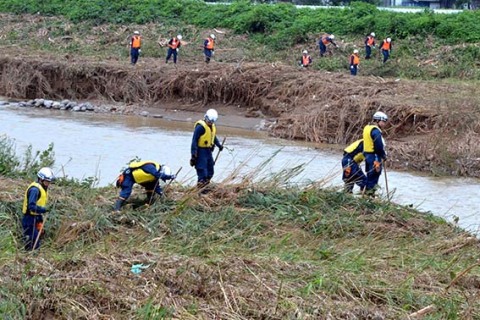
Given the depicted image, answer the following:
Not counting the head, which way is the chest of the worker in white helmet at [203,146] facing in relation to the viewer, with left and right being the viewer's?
facing the viewer and to the right of the viewer

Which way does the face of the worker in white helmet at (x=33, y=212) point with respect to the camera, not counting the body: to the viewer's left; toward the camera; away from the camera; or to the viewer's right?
to the viewer's right

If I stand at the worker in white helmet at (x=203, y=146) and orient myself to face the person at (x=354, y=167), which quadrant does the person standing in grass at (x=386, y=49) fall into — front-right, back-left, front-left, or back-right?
front-left

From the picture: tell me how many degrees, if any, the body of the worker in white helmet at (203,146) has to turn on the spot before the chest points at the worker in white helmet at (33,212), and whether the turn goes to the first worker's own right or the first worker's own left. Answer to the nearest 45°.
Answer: approximately 90° to the first worker's own right

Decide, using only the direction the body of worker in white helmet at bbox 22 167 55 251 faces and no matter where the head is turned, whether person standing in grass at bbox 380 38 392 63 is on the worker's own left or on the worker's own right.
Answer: on the worker's own left

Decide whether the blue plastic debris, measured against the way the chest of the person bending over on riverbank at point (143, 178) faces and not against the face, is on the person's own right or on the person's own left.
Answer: on the person's own right

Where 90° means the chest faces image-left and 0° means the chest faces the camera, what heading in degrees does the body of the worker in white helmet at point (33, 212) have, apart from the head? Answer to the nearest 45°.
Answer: approximately 270°

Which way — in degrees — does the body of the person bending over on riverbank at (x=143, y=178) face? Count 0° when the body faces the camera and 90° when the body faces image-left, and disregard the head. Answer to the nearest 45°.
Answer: approximately 270°

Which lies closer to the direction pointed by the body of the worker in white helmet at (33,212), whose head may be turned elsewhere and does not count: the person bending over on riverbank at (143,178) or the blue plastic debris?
the person bending over on riverbank

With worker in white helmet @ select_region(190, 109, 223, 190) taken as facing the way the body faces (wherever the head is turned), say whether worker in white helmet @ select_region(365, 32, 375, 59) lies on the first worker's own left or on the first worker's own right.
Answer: on the first worker's own left

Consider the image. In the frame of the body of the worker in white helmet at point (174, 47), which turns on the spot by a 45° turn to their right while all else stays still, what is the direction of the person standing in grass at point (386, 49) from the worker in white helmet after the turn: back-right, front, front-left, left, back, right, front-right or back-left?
left

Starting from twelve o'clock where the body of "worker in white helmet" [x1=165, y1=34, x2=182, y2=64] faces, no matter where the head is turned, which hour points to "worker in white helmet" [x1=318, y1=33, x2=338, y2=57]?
"worker in white helmet" [x1=318, y1=33, x2=338, y2=57] is roughly at 10 o'clock from "worker in white helmet" [x1=165, y1=34, x2=182, y2=64].

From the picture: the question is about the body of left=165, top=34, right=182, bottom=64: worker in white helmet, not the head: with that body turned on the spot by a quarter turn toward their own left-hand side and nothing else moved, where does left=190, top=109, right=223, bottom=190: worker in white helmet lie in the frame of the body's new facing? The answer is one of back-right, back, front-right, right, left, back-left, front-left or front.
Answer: back-right

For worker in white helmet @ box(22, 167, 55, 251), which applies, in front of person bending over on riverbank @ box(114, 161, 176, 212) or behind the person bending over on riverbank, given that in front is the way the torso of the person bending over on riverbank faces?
behind

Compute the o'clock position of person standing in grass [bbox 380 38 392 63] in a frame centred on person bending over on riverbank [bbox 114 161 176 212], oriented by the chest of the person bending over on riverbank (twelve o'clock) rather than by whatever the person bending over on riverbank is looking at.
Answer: The person standing in grass is roughly at 10 o'clock from the person bending over on riverbank.

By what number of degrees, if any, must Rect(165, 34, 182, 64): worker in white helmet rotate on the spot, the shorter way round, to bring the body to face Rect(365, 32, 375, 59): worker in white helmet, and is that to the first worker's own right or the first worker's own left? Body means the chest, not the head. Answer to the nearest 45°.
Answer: approximately 45° to the first worker's own left
